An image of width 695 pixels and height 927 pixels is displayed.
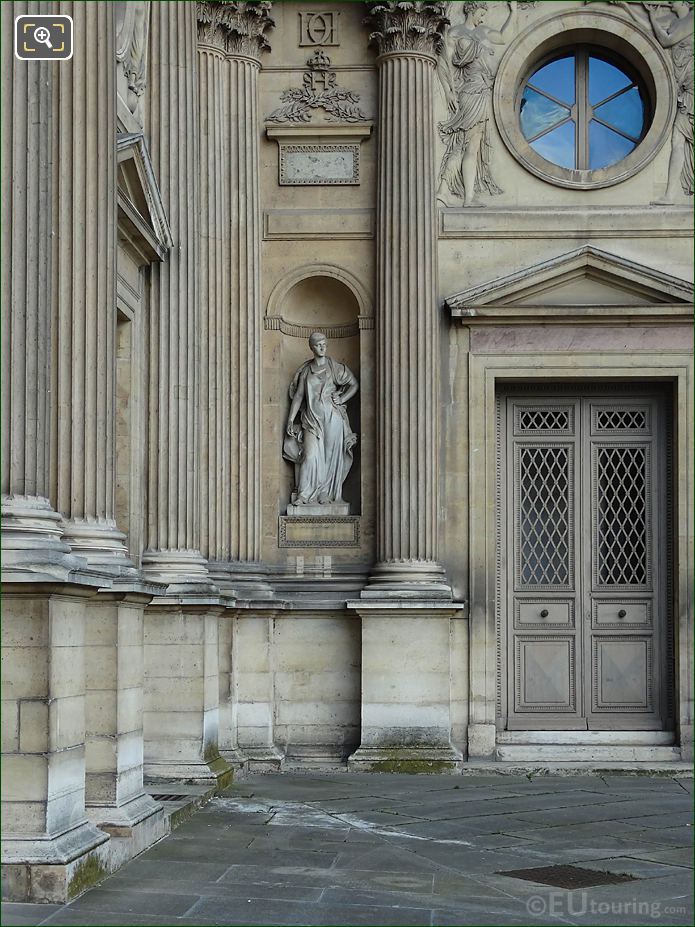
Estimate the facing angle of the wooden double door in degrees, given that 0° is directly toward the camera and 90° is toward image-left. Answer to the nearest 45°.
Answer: approximately 0°

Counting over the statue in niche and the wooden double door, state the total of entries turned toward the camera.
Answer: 2

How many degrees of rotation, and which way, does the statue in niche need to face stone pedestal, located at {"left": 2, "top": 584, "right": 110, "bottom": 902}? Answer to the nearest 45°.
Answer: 0° — it already faces it

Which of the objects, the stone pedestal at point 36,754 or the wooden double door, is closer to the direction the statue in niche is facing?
the stone pedestal

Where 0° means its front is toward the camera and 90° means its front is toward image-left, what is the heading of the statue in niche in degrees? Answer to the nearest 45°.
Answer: approximately 0°

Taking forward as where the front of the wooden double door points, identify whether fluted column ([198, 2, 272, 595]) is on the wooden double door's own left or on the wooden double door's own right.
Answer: on the wooden double door's own right

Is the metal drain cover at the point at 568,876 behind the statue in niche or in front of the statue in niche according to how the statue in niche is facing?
in front

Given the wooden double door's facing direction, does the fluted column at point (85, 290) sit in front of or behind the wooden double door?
in front

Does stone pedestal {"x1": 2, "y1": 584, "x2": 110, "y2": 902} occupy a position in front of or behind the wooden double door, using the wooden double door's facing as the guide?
in front

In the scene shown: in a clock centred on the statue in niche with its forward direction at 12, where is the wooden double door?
The wooden double door is roughly at 9 o'clock from the statue in niche.
